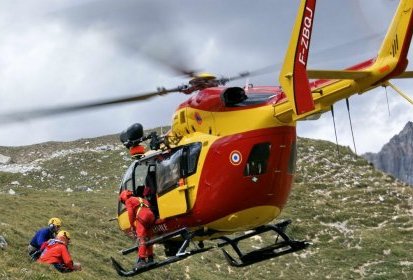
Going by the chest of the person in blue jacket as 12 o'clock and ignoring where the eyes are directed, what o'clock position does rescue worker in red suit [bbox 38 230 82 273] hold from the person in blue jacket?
The rescue worker in red suit is roughly at 2 o'clock from the person in blue jacket.

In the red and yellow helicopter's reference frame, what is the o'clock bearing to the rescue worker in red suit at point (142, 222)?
The rescue worker in red suit is roughly at 11 o'clock from the red and yellow helicopter.

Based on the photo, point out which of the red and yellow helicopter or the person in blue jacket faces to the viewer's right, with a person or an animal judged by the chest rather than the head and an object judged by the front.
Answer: the person in blue jacket

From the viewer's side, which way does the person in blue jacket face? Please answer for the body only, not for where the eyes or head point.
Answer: to the viewer's right

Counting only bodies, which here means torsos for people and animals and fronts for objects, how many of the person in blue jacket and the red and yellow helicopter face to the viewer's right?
1

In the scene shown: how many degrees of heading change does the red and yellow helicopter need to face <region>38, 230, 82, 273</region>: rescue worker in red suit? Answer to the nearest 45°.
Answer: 0° — it already faces them

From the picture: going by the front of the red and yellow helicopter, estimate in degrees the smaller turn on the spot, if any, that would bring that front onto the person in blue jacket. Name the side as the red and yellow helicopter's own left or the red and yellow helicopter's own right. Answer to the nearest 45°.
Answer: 0° — it already faces them
